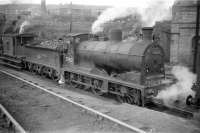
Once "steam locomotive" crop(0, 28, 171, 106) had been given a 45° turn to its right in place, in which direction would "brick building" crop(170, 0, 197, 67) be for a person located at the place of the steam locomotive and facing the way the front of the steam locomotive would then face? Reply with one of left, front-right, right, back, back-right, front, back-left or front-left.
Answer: back-left

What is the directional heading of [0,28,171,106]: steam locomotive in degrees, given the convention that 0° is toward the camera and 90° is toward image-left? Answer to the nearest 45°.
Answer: approximately 315°
